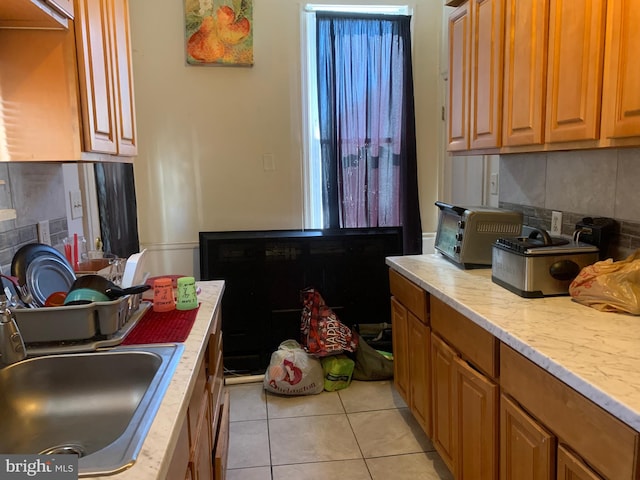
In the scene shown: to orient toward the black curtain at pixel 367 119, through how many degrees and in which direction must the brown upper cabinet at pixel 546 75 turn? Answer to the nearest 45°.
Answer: approximately 90° to its right

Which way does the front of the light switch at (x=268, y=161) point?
toward the camera

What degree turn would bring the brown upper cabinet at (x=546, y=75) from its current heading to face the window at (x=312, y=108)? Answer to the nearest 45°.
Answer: approximately 90° to its right

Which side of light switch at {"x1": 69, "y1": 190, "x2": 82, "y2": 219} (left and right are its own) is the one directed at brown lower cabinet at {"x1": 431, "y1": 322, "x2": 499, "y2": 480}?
front

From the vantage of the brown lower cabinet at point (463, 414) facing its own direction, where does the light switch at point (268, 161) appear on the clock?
The light switch is roughly at 3 o'clock from the brown lower cabinet.

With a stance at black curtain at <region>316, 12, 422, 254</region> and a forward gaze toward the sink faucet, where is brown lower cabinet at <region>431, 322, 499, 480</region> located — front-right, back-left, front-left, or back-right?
front-left

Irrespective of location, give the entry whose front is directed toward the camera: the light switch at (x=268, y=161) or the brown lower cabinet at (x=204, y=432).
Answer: the light switch

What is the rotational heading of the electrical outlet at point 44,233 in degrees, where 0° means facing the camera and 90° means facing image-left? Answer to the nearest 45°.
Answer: approximately 315°

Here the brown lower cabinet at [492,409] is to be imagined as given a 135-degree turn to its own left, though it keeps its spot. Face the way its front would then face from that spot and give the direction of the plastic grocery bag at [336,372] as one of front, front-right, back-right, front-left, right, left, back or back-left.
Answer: back-left

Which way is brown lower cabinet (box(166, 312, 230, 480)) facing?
to the viewer's right

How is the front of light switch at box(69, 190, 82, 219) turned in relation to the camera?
facing the viewer and to the right of the viewer

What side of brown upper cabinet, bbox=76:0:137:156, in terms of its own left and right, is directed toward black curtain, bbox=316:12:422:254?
left

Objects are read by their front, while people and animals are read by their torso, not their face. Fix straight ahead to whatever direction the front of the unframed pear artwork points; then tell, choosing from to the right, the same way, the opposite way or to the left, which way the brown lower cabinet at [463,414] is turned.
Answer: to the right

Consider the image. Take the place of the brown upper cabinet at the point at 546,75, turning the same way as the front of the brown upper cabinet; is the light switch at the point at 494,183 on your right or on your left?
on your right

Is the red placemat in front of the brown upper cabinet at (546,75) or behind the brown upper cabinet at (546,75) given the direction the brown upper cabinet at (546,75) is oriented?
in front

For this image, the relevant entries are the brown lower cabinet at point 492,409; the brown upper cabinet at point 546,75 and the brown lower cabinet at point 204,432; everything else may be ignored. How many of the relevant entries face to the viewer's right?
1

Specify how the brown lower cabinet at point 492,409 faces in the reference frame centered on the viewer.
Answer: facing the viewer and to the left of the viewer

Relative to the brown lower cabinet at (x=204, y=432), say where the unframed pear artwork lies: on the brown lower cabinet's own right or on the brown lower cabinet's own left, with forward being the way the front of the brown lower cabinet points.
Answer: on the brown lower cabinet's own left
